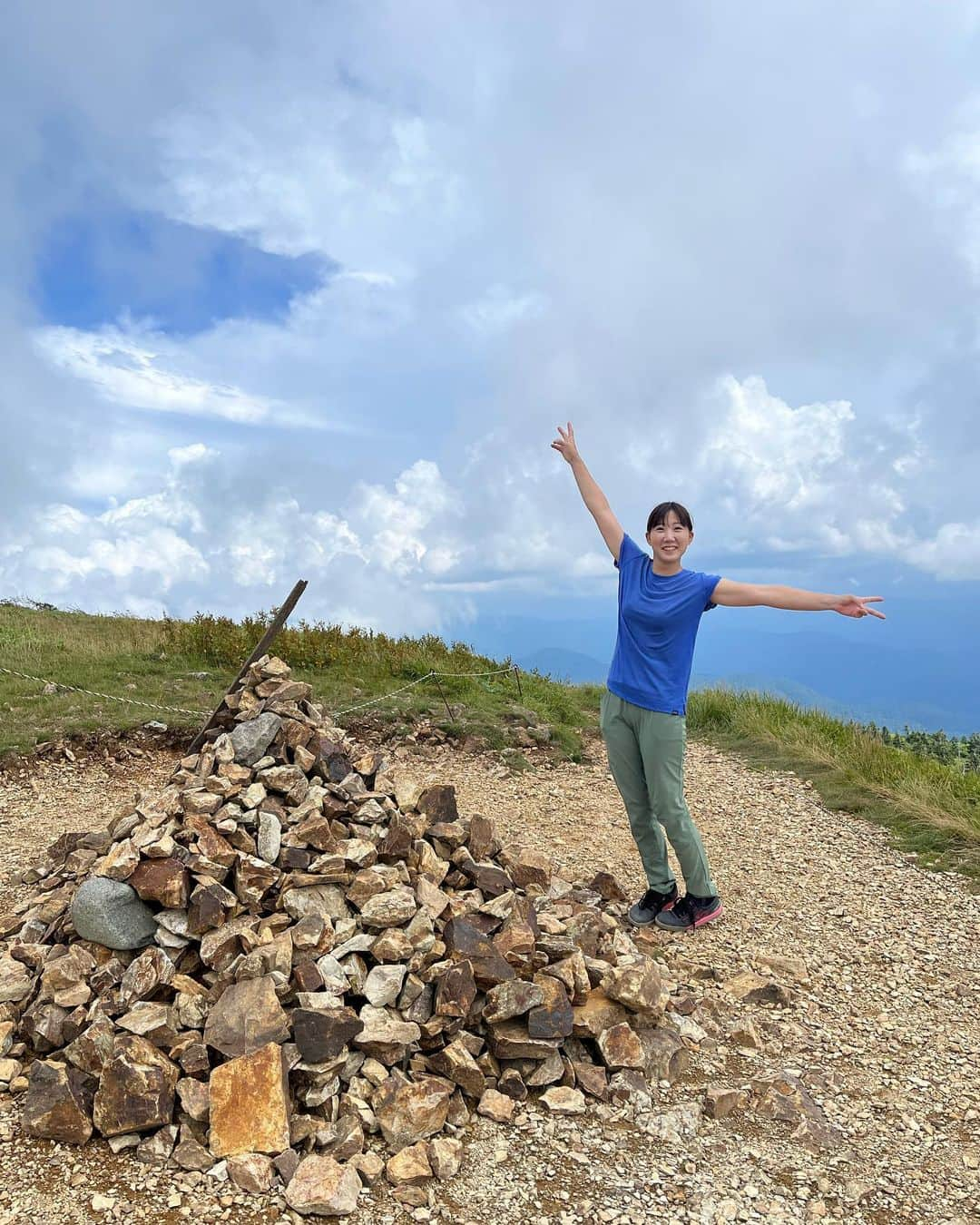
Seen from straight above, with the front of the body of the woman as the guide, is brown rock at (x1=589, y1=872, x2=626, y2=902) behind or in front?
behind

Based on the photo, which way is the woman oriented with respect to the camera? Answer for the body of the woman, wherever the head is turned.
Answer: toward the camera

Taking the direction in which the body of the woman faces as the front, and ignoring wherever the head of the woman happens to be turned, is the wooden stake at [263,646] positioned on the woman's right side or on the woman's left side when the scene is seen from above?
on the woman's right side

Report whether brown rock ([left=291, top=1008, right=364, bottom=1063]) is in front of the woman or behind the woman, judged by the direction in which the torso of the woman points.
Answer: in front

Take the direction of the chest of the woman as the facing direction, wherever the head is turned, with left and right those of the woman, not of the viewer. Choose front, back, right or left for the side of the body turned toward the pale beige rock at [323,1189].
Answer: front

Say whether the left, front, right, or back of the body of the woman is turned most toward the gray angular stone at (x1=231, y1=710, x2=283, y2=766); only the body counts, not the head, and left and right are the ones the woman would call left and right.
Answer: right
